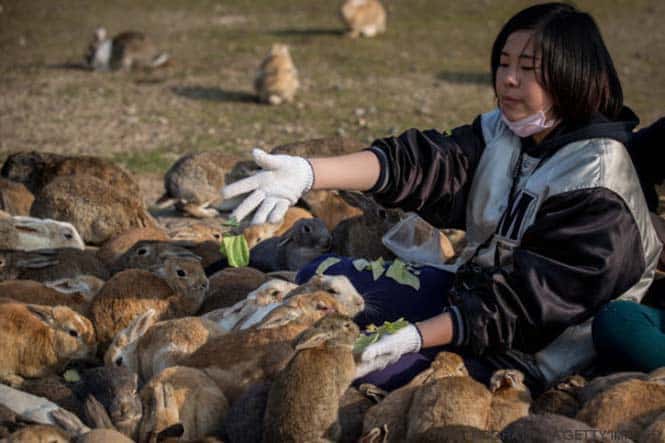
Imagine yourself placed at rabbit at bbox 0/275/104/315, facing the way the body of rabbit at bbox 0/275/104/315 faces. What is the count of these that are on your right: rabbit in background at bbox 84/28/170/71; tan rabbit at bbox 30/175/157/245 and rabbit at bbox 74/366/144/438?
1

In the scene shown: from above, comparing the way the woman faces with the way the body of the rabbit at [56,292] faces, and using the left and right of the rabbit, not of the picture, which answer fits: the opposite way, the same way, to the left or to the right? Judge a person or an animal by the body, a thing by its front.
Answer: the opposite way

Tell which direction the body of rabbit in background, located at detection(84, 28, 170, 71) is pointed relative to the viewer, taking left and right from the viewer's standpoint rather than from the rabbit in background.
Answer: facing to the left of the viewer

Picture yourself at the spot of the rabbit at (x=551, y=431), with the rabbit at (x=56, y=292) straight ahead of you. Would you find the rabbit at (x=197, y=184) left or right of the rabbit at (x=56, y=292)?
right

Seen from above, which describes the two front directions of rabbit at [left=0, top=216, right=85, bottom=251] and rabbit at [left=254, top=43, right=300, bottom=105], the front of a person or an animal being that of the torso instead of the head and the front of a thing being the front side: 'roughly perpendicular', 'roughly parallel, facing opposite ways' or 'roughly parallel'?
roughly perpendicular

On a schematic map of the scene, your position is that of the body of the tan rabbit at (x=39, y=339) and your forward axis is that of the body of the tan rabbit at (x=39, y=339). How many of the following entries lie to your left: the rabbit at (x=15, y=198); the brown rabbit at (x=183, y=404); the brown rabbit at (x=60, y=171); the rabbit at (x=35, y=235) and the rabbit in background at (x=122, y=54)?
4

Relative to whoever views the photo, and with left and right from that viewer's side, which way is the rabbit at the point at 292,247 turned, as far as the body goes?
facing to the right of the viewer

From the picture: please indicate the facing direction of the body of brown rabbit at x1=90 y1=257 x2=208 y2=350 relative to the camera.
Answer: to the viewer's right

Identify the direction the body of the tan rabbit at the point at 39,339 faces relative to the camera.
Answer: to the viewer's right

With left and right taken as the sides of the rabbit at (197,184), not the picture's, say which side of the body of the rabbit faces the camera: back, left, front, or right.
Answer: right
